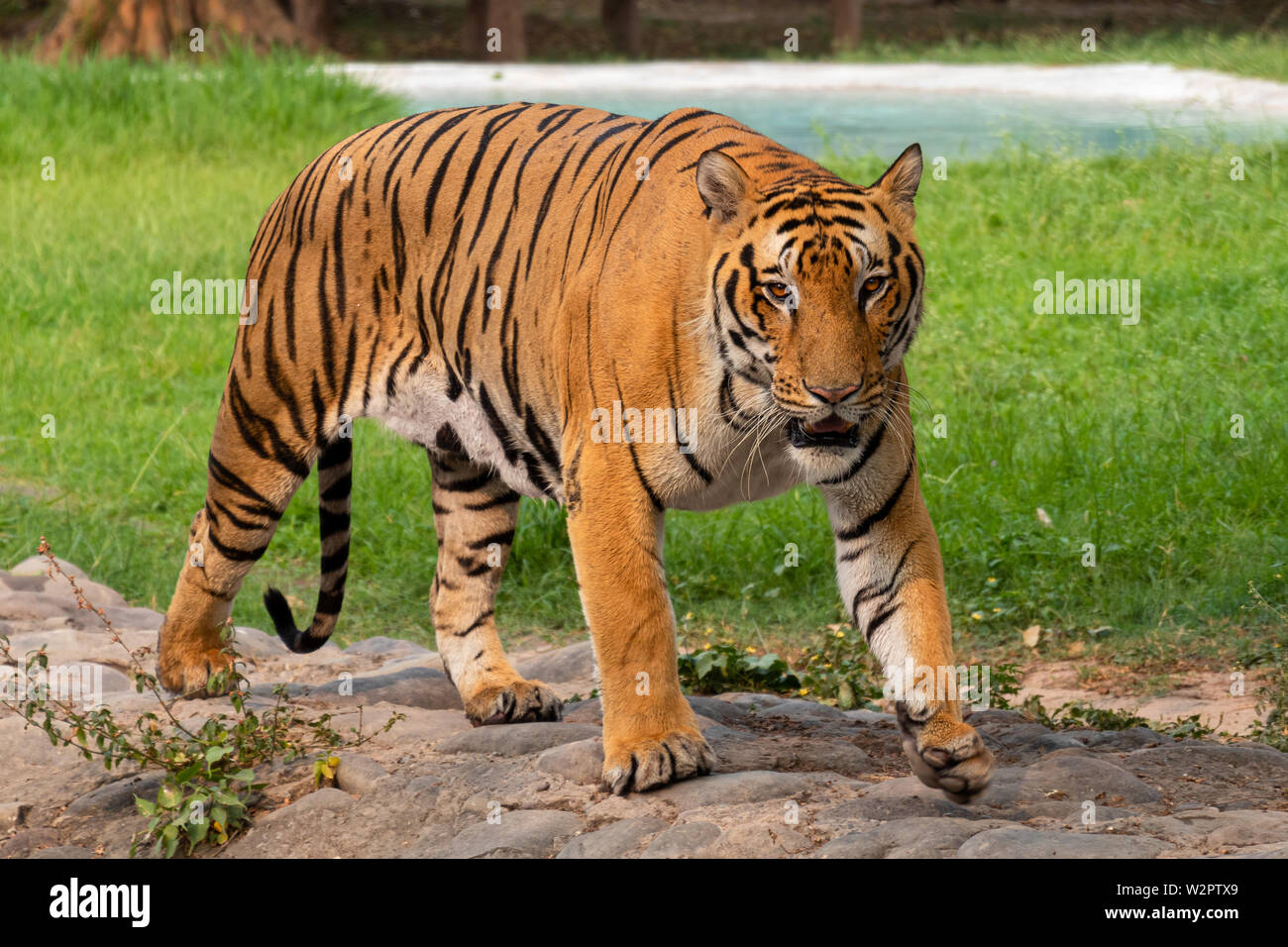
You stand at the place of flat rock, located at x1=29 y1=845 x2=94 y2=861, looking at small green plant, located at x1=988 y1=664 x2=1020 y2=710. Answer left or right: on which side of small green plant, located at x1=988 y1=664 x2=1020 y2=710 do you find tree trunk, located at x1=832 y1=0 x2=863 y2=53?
left

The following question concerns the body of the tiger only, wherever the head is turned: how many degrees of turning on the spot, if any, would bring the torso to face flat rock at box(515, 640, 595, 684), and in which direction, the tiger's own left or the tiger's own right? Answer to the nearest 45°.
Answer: approximately 135° to the tiger's own left

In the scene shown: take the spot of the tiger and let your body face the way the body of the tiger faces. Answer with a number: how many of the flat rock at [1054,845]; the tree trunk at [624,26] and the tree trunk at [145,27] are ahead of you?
1

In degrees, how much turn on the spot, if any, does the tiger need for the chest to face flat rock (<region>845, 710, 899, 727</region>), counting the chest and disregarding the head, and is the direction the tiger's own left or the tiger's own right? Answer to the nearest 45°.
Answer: approximately 90° to the tiger's own left

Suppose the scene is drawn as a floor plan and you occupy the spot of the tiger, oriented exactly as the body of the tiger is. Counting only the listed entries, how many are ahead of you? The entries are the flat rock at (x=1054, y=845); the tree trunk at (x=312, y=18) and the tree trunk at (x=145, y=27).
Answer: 1

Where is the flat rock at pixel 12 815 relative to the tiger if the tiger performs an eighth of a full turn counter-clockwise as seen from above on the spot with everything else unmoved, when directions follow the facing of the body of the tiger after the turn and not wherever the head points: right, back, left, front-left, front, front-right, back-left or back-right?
back

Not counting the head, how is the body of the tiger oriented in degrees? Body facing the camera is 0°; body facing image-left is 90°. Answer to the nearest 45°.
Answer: approximately 315°

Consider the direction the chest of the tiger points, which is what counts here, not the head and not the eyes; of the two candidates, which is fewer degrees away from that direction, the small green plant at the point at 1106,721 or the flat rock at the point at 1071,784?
the flat rock

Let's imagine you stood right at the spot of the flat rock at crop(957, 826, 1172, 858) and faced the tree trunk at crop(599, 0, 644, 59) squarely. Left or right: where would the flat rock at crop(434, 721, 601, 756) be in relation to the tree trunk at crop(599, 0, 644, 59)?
left
